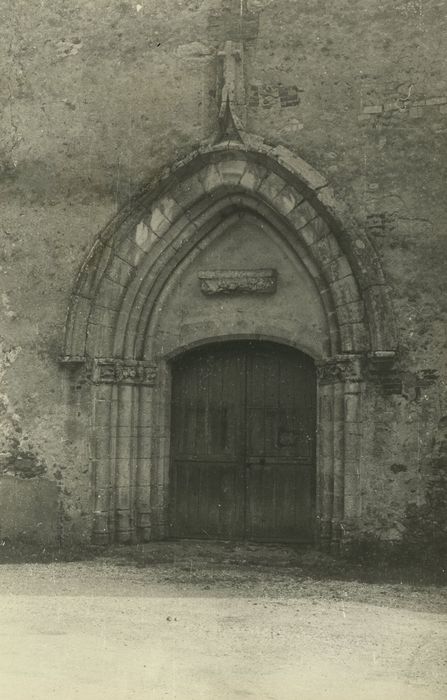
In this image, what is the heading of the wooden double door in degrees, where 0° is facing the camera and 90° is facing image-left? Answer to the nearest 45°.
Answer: approximately 0°
